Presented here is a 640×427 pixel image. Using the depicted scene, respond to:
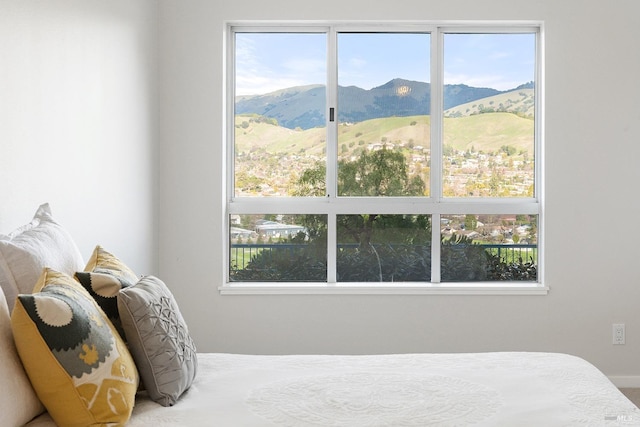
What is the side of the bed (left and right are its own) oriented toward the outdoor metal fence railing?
left

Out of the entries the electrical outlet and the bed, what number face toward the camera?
1

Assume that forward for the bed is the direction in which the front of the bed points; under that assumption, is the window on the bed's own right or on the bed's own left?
on the bed's own left

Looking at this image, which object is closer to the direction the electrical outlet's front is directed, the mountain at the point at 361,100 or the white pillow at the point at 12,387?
the white pillow

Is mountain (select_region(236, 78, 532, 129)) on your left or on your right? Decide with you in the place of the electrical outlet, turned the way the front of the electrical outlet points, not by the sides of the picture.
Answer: on your right

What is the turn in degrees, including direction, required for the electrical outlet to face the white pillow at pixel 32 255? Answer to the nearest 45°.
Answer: approximately 45° to its right

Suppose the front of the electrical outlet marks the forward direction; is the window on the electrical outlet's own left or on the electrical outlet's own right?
on the electrical outlet's own right

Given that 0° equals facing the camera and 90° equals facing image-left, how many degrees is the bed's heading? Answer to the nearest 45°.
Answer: approximately 270°
